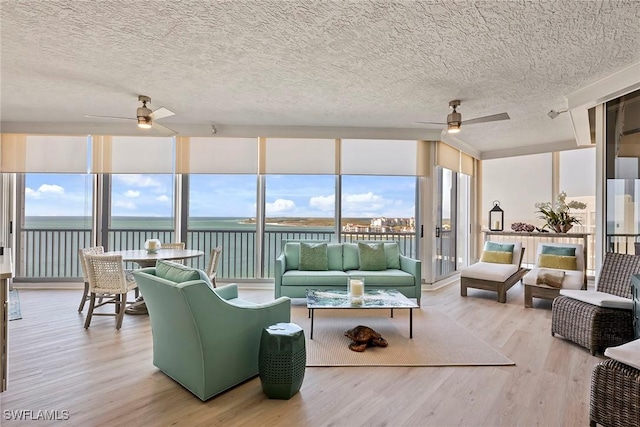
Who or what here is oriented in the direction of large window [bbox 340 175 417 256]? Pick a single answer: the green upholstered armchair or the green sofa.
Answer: the green upholstered armchair

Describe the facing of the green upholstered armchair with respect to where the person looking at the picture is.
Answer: facing away from the viewer and to the right of the viewer

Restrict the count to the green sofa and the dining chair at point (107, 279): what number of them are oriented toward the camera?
1

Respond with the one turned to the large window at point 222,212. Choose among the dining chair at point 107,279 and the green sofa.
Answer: the dining chair

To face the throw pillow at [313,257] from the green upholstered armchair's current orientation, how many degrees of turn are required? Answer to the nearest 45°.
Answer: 0° — it already faces it

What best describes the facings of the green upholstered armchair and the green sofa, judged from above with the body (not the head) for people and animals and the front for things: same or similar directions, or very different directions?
very different directions

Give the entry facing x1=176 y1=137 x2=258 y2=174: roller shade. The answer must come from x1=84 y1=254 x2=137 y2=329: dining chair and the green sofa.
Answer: the dining chair

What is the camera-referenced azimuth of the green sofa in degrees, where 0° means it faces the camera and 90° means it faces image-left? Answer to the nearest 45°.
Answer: approximately 0°

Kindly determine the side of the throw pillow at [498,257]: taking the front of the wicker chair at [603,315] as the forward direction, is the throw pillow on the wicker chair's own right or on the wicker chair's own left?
on the wicker chair's own right

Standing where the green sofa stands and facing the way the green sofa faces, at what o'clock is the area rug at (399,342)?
The area rug is roughly at 11 o'clock from the green sofa.

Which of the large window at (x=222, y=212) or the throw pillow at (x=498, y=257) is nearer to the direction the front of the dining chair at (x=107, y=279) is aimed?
the large window

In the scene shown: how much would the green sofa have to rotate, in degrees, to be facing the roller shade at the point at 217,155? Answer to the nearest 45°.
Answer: approximately 90° to its right

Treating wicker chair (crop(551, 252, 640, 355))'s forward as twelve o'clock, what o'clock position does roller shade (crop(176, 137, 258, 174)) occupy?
The roller shade is roughly at 1 o'clock from the wicker chair.

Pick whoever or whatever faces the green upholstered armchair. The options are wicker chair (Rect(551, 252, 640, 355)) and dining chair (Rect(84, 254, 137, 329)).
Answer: the wicker chair

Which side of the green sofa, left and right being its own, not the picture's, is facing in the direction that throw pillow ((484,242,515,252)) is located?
left

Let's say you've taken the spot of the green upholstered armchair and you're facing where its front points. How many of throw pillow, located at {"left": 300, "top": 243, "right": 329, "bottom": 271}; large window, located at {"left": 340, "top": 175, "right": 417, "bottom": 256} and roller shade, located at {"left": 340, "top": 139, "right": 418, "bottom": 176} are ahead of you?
3
